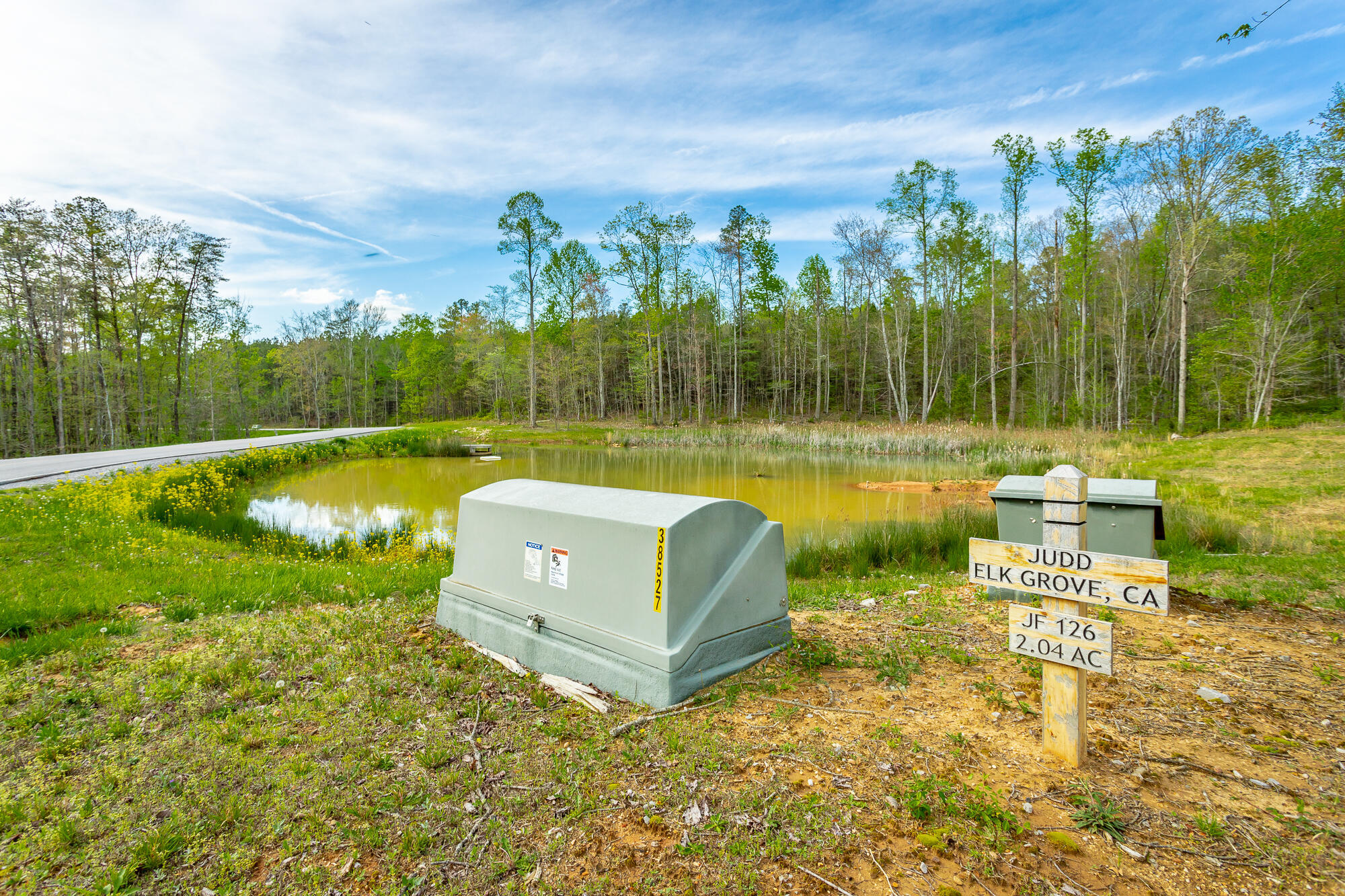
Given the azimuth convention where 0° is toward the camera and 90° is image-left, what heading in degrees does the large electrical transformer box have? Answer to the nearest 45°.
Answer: approximately 45°

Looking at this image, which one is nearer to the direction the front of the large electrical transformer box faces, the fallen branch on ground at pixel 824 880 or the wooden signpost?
the fallen branch on ground

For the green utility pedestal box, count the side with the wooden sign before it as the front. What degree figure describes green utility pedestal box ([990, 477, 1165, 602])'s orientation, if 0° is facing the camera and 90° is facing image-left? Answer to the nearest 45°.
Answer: approximately 0°

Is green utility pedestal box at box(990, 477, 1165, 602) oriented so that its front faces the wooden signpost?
yes

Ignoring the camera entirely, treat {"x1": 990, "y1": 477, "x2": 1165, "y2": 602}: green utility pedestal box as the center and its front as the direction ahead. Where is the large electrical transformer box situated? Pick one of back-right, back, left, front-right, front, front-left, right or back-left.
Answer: front-right

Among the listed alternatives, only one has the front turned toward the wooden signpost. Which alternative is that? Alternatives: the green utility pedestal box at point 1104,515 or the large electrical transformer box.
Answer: the green utility pedestal box

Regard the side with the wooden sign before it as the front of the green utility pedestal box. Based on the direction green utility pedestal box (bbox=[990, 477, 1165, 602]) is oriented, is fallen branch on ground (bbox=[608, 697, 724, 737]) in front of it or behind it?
in front

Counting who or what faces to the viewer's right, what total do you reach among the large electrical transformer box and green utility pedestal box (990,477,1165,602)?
0

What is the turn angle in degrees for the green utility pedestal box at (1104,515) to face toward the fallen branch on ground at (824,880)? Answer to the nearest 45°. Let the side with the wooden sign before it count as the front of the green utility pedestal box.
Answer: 0° — it already faces it

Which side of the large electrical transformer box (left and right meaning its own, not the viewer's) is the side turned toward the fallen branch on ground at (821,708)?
left
